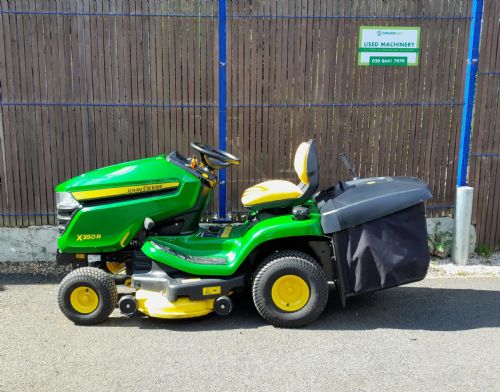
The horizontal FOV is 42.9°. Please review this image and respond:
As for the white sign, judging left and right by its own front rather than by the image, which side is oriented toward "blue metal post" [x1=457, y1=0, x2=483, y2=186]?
left

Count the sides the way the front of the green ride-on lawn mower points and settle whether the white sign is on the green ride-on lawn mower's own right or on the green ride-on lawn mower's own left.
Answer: on the green ride-on lawn mower's own right

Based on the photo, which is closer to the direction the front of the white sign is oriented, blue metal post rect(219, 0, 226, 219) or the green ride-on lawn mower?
the green ride-on lawn mower

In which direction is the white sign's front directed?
toward the camera

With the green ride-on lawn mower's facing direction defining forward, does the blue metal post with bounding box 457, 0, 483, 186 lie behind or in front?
behind

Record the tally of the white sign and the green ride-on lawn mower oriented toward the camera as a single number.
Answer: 1

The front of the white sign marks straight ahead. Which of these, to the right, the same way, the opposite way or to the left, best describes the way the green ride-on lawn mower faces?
to the right

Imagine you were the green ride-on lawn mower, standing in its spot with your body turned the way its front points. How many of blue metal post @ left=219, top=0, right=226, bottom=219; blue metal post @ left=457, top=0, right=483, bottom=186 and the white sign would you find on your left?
0

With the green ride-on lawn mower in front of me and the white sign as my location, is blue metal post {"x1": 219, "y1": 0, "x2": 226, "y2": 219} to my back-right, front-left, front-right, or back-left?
front-right

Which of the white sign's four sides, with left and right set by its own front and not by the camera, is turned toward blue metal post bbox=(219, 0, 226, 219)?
right

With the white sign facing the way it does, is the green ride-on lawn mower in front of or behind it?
in front

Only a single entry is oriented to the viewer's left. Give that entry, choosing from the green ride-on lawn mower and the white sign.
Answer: the green ride-on lawn mower

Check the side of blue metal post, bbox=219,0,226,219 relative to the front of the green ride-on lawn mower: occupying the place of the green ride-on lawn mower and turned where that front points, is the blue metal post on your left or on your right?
on your right

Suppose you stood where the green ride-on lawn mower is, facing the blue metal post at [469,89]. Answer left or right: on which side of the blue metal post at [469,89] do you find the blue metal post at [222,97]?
left

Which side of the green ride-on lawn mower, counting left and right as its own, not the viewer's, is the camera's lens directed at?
left

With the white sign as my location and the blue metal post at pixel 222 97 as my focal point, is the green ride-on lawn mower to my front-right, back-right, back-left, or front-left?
front-left
